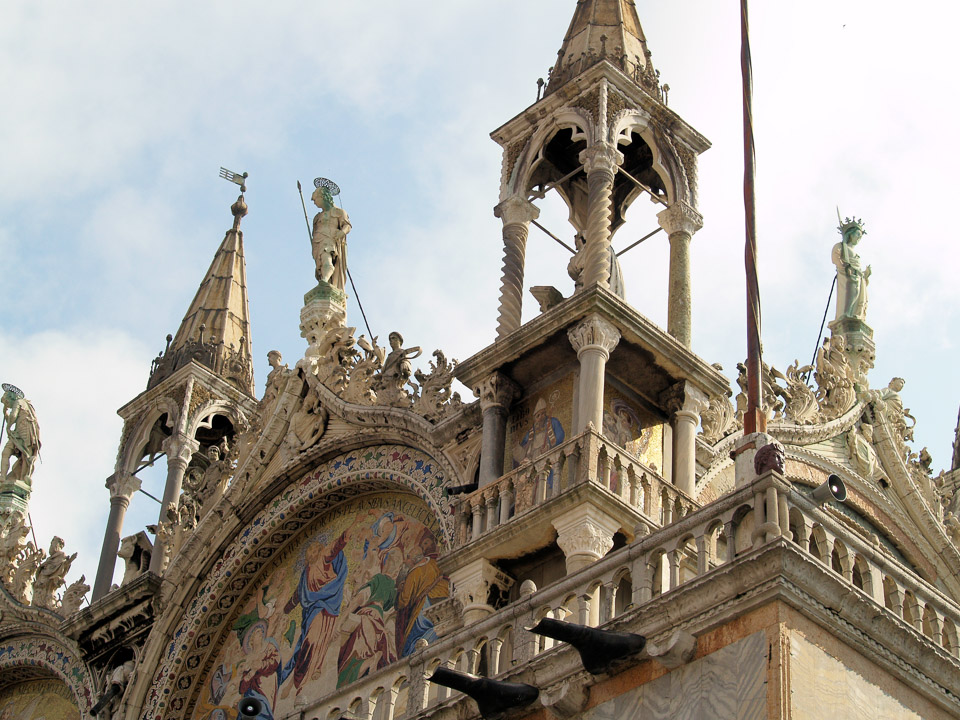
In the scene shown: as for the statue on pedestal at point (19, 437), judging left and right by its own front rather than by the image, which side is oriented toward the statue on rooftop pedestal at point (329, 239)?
left

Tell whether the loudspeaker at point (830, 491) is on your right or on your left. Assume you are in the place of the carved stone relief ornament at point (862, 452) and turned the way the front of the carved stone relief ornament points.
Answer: on your right

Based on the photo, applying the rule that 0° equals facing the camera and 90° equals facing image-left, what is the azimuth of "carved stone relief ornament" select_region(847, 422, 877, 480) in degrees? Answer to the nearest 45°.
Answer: approximately 315°

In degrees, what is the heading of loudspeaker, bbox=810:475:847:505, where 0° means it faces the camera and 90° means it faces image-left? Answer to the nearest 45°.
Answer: approximately 315°

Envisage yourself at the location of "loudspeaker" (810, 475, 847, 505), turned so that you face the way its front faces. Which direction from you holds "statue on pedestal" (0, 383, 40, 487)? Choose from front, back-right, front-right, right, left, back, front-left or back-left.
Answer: back
